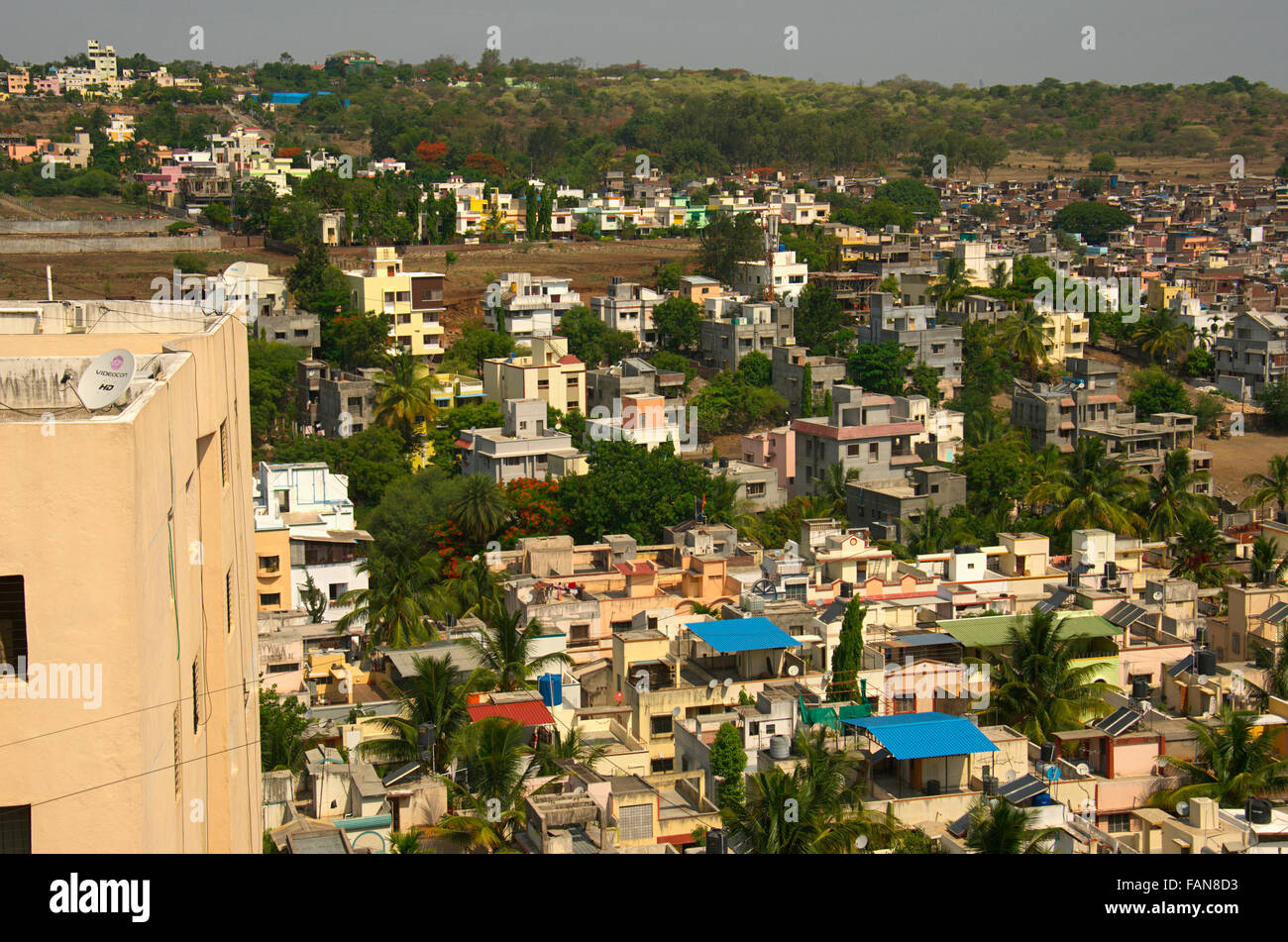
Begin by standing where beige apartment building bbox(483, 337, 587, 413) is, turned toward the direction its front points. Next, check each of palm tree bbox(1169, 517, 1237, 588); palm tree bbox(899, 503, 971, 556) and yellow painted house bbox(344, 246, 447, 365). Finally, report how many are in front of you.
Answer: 2

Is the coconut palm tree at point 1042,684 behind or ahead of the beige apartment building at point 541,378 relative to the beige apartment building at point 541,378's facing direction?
ahead

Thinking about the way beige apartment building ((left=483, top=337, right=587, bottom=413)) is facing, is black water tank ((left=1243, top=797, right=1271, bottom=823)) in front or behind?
in front

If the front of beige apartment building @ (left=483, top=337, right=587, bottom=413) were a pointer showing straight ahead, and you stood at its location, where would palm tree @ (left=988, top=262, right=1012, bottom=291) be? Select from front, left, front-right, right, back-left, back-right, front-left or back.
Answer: left

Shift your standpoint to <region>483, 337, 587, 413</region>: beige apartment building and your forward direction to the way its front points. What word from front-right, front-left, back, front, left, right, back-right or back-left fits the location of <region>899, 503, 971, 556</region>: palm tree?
front

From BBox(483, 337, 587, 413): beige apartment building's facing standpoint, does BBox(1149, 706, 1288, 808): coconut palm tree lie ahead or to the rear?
ahead

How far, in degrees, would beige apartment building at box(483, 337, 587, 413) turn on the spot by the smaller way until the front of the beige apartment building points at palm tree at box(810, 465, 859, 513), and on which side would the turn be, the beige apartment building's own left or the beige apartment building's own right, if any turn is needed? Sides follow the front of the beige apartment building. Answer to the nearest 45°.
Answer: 0° — it already faces it

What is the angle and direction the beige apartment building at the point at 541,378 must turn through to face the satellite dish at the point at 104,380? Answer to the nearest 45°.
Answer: approximately 45° to its right

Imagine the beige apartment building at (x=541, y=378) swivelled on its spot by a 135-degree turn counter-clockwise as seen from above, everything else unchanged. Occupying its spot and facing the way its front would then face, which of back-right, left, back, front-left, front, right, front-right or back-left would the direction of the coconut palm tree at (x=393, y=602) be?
back

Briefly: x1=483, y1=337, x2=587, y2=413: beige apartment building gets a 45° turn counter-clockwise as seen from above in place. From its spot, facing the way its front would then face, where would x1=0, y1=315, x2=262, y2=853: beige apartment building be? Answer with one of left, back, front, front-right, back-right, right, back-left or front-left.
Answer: right

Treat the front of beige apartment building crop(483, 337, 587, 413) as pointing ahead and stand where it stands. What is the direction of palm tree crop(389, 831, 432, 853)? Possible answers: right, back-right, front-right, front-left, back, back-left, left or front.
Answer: front-right

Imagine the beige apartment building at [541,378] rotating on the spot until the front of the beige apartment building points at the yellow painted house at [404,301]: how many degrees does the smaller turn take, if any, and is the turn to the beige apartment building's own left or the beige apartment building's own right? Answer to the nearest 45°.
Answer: approximately 180°

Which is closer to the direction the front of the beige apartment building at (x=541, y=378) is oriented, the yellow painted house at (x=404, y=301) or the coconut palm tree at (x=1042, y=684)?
the coconut palm tree

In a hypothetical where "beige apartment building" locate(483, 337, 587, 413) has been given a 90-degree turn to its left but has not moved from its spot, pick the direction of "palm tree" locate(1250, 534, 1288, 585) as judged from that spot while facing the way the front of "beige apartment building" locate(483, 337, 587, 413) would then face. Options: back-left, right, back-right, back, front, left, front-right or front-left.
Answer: right

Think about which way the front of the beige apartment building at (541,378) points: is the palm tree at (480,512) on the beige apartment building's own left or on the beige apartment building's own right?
on the beige apartment building's own right

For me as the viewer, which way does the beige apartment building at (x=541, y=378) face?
facing the viewer and to the right of the viewer

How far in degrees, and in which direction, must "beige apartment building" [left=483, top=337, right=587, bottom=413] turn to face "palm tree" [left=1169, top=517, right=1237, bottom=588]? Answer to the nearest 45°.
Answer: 0° — it already faces it
